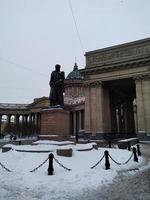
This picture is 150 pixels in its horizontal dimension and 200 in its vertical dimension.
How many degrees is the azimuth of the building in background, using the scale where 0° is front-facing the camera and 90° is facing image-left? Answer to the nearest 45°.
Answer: approximately 45°
